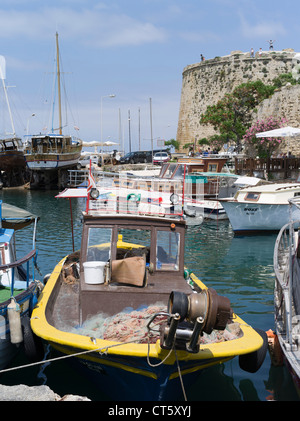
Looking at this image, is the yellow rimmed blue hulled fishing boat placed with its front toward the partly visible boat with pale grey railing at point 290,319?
no

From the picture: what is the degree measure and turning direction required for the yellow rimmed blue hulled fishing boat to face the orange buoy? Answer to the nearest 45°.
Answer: approximately 90° to its left

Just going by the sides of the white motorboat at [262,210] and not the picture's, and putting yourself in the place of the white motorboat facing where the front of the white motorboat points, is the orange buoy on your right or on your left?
on your left

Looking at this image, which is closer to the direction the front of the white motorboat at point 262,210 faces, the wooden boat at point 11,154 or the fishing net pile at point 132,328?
the wooden boat

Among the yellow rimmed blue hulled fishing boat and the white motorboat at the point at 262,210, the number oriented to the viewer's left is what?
1

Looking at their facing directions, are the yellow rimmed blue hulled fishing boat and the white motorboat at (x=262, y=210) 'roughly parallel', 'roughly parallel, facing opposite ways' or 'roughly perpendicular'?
roughly perpendicular

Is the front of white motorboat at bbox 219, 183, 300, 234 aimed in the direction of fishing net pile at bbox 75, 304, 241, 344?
no

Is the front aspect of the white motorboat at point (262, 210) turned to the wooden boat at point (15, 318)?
no

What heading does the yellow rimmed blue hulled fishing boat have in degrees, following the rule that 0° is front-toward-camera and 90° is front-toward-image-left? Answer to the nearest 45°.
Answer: approximately 0°

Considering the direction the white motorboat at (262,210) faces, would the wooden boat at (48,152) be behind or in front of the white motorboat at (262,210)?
in front

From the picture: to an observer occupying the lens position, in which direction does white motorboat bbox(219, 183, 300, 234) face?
facing to the left of the viewer
